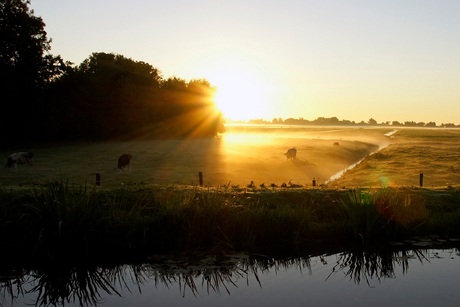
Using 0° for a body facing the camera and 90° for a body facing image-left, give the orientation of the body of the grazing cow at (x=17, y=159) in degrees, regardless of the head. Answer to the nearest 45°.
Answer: approximately 90°

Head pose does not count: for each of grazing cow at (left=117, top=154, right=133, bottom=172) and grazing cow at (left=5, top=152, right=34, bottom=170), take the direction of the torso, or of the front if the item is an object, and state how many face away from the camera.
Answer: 0

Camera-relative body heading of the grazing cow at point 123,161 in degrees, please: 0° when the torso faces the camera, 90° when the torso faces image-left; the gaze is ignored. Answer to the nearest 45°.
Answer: approximately 45°

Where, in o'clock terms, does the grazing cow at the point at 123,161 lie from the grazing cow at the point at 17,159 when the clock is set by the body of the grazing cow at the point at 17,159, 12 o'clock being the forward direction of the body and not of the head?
the grazing cow at the point at 123,161 is roughly at 7 o'clock from the grazing cow at the point at 17,159.

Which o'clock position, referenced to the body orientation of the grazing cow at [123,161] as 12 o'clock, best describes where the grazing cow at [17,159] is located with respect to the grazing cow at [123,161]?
the grazing cow at [17,159] is roughly at 2 o'clock from the grazing cow at [123,161].
